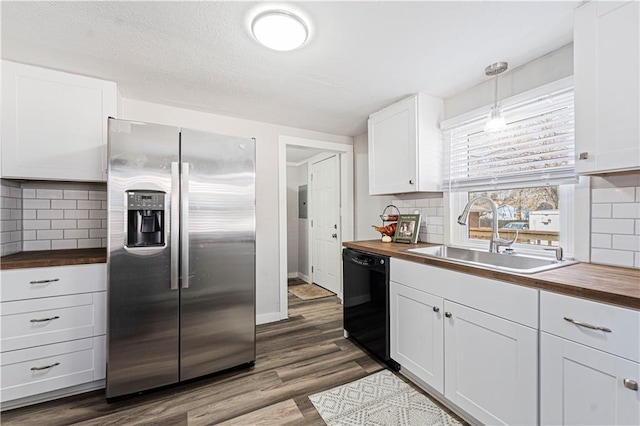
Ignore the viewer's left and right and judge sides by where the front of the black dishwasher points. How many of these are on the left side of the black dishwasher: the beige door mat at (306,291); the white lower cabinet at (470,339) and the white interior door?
1

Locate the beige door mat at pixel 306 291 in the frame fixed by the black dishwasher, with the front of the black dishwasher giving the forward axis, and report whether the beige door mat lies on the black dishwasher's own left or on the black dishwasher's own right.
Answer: on the black dishwasher's own right

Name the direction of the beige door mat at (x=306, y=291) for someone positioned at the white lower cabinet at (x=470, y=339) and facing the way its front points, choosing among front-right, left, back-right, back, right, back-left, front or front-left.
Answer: right

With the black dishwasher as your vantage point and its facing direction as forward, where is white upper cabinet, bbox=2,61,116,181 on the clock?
The white upper cabinet is roughly at 1 o'clock from the black dishwasher.

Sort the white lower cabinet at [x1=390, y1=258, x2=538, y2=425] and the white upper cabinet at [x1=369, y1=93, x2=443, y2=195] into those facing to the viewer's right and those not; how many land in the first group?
0

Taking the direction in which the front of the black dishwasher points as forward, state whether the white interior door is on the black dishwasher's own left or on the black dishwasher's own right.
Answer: on the black dishwasher's own right

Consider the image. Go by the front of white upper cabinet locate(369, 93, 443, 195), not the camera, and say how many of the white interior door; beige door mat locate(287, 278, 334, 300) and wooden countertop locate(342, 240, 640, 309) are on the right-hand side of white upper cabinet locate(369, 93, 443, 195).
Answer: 2

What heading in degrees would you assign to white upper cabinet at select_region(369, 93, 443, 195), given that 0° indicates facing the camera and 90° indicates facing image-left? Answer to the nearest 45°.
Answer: approximately 45°

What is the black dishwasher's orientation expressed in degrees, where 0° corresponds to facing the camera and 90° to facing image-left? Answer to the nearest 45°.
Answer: approximately 45°

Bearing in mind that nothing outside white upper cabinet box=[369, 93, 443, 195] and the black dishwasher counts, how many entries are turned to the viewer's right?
0
